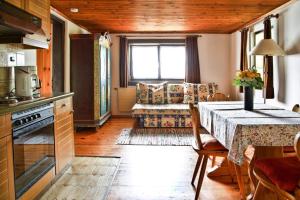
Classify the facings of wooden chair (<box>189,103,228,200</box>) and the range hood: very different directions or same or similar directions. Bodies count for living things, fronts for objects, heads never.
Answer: same or similar directions

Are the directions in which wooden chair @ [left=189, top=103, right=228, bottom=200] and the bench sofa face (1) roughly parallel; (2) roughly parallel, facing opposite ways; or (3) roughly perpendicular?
roughly perpendicular

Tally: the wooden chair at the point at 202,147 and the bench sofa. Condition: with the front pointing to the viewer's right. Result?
1

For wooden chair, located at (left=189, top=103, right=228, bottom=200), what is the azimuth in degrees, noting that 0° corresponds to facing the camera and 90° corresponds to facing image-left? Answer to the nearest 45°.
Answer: approximately 270°

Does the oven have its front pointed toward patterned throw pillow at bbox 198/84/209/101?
no

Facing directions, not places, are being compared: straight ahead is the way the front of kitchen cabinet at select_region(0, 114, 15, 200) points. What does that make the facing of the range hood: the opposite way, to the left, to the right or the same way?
the same way

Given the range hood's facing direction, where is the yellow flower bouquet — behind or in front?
in front

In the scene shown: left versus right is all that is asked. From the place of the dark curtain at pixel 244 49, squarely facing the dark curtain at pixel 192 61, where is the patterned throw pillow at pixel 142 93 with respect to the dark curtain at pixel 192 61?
left

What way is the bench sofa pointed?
toward the camera

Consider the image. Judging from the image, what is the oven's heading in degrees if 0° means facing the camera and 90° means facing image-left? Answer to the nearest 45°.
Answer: approximately 315°

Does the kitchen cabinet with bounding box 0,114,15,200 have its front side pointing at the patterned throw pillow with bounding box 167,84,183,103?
no

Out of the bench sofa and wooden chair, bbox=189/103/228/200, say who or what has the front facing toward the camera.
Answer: the bench sofa

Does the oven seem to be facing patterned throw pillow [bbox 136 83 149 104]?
no

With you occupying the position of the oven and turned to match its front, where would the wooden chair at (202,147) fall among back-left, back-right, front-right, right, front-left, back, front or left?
front-left
